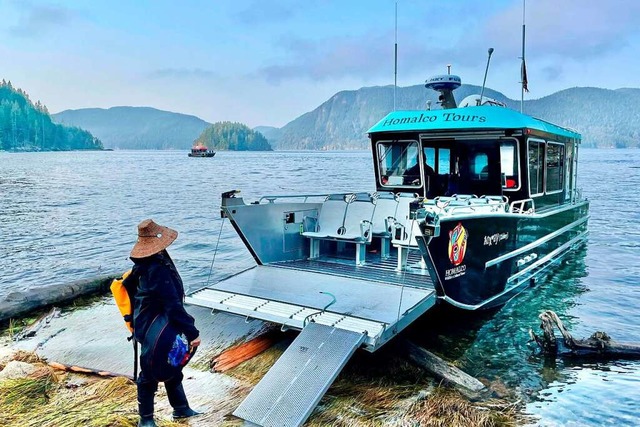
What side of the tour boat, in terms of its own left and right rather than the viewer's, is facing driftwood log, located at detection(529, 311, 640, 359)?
left

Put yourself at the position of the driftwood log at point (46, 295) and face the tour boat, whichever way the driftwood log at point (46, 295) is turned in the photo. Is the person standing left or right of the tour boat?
right

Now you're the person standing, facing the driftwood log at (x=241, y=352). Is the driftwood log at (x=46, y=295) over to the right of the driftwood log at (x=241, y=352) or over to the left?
left

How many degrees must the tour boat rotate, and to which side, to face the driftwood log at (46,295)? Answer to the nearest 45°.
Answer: approximately 45° to its right

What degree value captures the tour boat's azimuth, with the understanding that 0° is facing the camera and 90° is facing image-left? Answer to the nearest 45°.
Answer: approximately 45°
